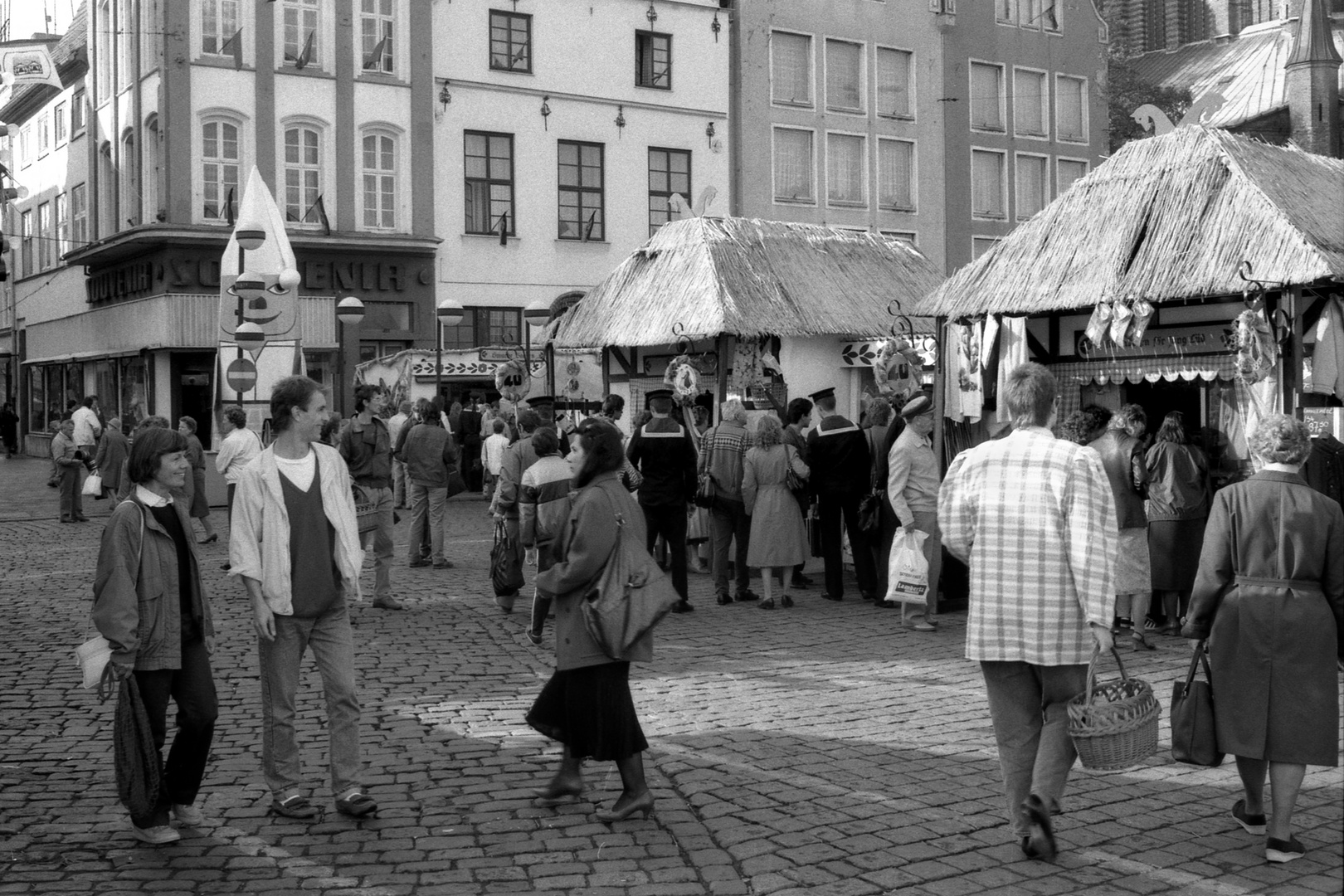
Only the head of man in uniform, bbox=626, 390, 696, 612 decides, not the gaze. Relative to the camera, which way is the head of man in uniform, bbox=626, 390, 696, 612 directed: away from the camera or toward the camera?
away from the camera

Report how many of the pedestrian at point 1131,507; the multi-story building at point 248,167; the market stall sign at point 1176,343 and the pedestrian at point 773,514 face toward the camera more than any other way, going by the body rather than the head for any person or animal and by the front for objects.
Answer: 2

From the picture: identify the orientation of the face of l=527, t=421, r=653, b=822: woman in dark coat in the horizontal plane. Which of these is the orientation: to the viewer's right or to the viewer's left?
to the viewer's left

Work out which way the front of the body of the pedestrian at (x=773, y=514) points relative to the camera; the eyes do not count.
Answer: away from the camera

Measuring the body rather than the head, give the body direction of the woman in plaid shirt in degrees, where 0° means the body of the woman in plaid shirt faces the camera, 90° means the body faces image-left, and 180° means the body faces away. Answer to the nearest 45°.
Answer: approximately 180°

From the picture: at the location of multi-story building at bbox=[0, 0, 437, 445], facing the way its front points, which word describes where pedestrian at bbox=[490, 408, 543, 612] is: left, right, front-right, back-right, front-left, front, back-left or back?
front

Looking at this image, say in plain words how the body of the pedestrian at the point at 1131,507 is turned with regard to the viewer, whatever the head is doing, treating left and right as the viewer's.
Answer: facing away from the viewer and to the right of the viewer

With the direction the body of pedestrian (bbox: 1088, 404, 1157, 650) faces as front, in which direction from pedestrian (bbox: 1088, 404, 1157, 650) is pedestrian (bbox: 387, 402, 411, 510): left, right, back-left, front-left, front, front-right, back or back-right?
left

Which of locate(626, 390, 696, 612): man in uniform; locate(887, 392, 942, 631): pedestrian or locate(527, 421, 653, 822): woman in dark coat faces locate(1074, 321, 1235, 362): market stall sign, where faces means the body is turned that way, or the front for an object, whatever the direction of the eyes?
the pedestrian

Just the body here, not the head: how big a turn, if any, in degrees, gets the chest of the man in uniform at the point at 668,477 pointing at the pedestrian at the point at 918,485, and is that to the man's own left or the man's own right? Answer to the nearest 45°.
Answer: approximately 90° to the man's own right

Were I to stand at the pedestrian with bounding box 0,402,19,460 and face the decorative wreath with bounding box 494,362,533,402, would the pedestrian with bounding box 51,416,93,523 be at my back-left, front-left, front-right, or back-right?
front-right

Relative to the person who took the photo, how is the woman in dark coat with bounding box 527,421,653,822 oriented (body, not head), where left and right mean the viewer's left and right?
facing to the left of the viewer

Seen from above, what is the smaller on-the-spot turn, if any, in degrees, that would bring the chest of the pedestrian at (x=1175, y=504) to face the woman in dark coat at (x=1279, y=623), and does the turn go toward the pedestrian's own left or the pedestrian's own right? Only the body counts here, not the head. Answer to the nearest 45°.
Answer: approximately 180°

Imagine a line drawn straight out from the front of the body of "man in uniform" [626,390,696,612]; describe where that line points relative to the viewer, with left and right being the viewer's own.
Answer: facing away from the viewer

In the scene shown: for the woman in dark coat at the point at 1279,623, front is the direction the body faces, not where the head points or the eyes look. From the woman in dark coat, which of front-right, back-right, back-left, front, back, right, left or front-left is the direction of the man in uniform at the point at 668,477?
front-left
